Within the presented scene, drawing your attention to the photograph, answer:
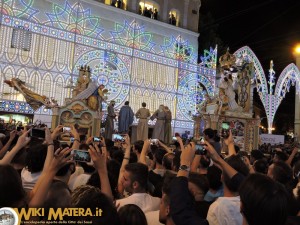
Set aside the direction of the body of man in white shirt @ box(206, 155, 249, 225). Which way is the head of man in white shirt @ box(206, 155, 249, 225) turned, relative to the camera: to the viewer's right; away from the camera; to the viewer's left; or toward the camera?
away from the camera

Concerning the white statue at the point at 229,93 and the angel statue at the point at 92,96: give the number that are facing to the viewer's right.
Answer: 1

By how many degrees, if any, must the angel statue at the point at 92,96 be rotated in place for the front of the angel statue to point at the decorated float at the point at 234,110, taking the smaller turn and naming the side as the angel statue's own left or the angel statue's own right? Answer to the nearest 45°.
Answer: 0° — it already faces it

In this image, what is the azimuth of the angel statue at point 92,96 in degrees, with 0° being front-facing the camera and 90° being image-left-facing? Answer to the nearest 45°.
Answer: approximately 270°

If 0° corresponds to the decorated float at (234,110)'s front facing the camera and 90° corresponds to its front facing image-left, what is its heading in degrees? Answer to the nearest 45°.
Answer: approximately 45°

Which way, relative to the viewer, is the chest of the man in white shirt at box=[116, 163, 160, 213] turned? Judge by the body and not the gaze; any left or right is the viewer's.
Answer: facing away from the viewer and to the left of the viewer
